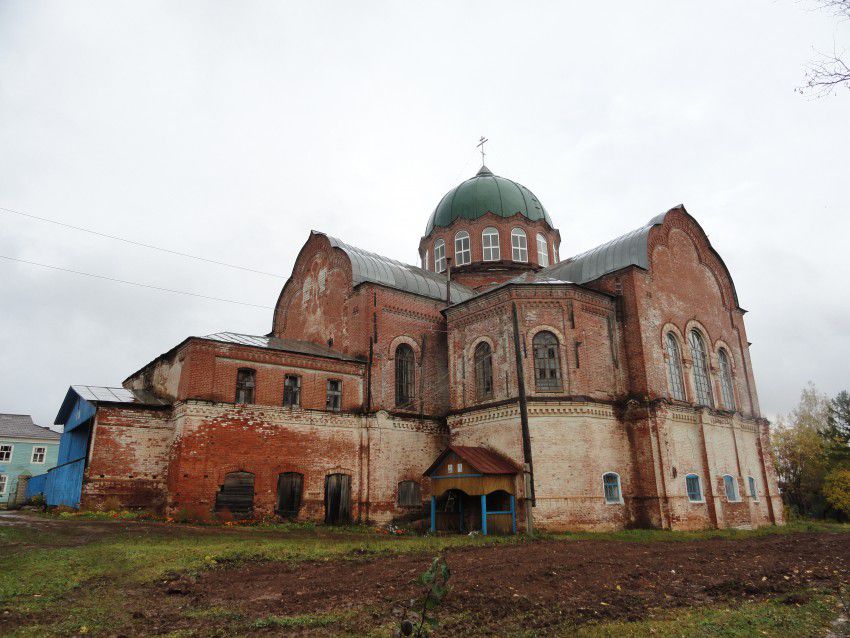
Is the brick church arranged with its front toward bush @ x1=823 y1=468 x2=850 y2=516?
no

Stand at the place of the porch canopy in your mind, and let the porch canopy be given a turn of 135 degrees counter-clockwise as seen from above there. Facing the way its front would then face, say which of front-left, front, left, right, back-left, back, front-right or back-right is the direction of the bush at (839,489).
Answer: front-left

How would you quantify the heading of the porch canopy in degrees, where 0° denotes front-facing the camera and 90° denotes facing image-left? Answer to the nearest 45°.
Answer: approximately 45°
